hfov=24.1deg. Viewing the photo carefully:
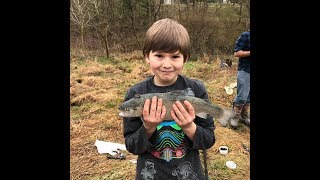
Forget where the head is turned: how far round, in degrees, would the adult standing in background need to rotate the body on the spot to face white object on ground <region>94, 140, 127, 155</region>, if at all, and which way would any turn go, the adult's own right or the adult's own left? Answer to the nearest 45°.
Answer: approximately 45° to the adult's own right

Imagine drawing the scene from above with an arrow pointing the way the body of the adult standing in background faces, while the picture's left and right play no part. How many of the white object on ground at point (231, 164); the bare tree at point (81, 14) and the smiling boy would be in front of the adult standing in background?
2

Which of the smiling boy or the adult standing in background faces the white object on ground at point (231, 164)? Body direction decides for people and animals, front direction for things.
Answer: the adult standing in background

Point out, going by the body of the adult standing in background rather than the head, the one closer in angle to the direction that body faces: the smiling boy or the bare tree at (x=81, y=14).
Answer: the smiling boy

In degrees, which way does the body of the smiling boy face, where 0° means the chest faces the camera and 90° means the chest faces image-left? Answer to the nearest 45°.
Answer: approximately 0°

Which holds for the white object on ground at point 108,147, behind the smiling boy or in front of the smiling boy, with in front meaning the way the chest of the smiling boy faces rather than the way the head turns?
behind

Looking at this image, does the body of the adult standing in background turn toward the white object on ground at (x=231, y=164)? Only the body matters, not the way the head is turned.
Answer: yes
